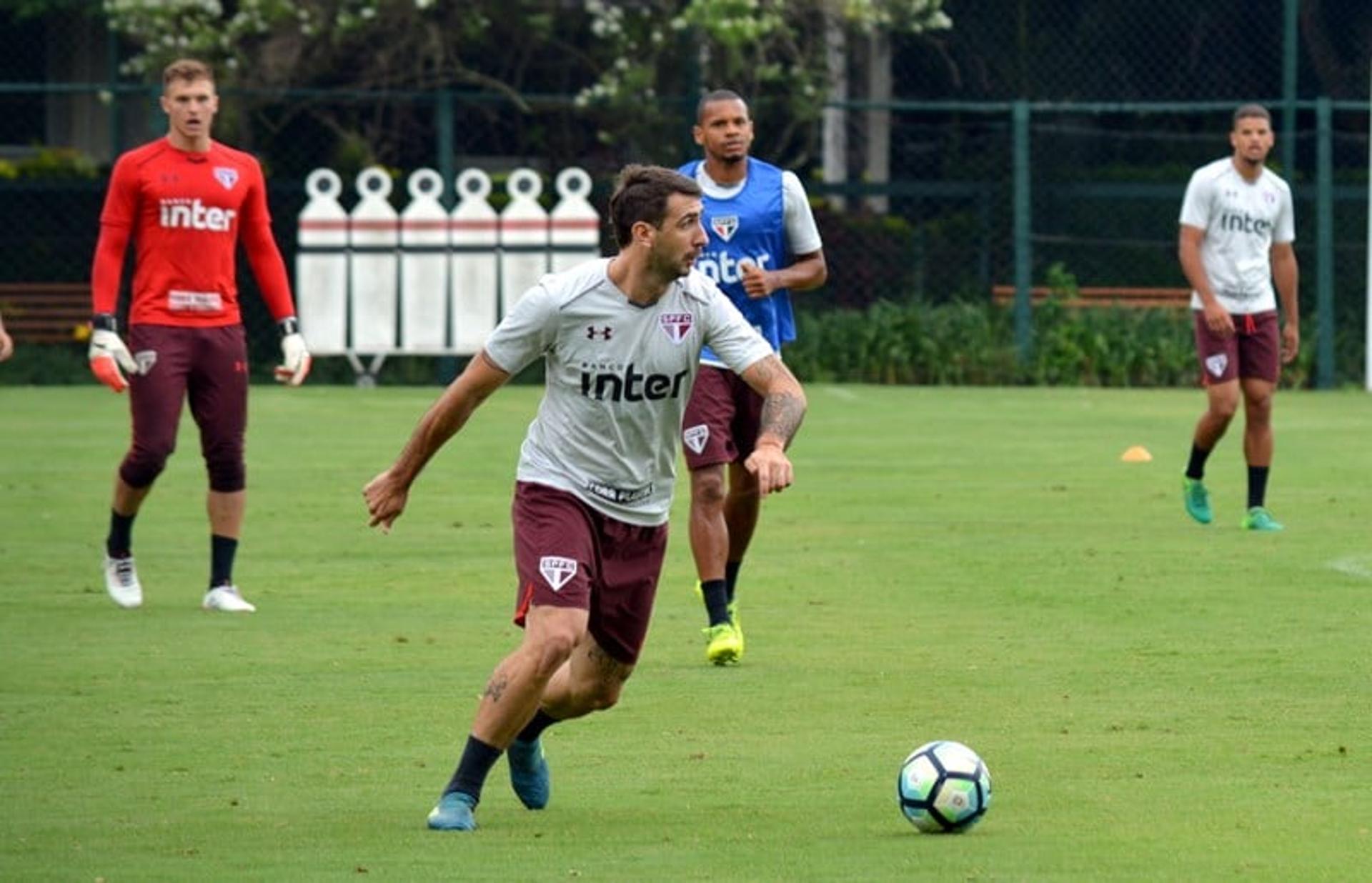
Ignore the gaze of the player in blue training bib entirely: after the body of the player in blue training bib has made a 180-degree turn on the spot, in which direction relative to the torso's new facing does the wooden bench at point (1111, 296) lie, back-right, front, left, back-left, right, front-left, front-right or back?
front

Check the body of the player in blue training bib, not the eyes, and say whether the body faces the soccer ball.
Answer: yes

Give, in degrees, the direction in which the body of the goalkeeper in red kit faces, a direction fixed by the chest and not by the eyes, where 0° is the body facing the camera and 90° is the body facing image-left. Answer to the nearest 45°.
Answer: approximately 0°

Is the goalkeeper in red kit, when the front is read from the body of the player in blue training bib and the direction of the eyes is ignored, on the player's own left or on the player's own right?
on the player's own right

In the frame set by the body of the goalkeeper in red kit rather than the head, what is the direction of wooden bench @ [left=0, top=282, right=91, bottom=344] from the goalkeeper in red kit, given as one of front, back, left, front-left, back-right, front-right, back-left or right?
back

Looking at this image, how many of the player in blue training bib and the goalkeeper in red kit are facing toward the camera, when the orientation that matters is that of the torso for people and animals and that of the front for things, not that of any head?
2

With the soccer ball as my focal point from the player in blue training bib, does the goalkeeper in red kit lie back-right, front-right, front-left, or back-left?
back-right

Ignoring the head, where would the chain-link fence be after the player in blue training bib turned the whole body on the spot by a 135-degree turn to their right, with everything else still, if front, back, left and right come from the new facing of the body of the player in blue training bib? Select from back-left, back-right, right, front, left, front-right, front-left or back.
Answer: front-right
